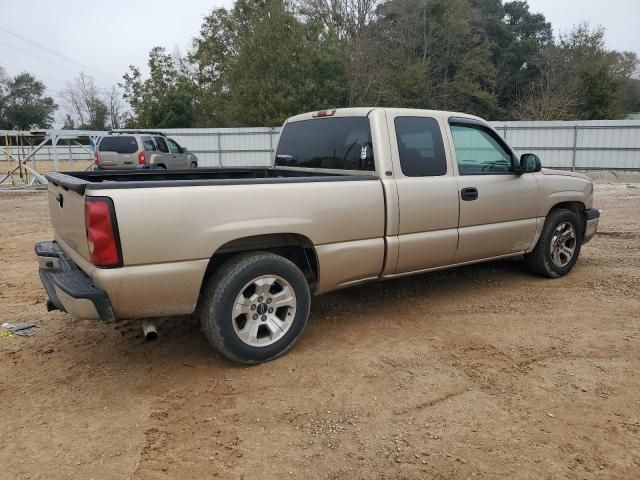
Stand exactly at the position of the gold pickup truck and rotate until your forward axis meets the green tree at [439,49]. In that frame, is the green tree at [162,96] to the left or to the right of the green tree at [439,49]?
left

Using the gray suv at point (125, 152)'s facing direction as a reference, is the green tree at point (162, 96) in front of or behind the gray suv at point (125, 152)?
in front

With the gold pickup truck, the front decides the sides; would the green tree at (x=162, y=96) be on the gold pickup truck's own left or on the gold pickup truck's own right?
on the gold pickup truck's own left

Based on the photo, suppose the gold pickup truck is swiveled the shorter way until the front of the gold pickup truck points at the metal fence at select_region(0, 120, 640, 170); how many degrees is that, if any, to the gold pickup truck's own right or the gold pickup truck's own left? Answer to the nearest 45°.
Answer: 0° — it already faces it

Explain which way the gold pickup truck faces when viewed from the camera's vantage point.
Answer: facing away from the viewer and to the right of the viewer

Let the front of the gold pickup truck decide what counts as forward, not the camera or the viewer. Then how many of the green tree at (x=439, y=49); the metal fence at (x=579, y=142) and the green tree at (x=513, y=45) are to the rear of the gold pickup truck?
0

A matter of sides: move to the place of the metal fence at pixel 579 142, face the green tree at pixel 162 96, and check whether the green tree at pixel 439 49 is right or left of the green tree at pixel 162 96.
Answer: right

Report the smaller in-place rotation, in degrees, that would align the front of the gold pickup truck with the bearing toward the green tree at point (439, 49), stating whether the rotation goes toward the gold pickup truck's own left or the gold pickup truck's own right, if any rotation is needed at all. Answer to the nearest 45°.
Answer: approximately 45° to the gold pickup truck's own left

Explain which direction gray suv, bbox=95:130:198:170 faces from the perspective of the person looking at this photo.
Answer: facing away from the viewer and to the right of the viewer

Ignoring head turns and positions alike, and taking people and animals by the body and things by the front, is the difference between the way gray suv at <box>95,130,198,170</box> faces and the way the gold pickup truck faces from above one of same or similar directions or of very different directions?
same or similar directions

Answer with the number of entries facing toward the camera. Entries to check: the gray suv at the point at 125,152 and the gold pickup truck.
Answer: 0

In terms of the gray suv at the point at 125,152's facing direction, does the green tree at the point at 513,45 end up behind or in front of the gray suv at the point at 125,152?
in front

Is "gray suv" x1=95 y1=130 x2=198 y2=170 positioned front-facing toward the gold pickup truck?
no

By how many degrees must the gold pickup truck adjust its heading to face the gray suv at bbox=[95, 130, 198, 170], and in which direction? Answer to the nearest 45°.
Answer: approximately 90° to its left
